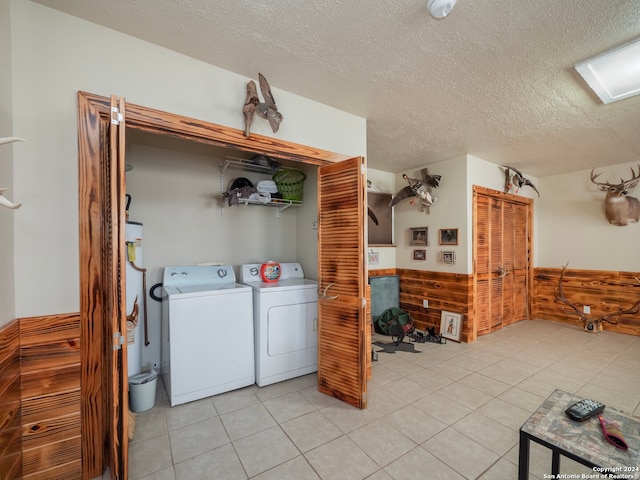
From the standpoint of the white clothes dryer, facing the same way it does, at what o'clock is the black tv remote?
The black tv remote is roughly at 12 o'clock from the white clothes dryer.

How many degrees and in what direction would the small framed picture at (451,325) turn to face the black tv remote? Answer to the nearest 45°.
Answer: approximately 45° to its left

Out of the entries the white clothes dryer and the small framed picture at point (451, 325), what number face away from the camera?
0

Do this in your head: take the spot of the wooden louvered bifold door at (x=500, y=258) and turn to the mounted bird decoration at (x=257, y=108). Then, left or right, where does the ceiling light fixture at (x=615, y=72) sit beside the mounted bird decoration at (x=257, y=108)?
left

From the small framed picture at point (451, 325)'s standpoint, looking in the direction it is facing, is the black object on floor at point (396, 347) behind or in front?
in front

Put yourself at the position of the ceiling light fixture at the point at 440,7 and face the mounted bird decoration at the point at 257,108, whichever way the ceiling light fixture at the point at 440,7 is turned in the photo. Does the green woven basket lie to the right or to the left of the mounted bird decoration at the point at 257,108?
right

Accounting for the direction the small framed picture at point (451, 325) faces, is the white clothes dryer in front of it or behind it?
in front
